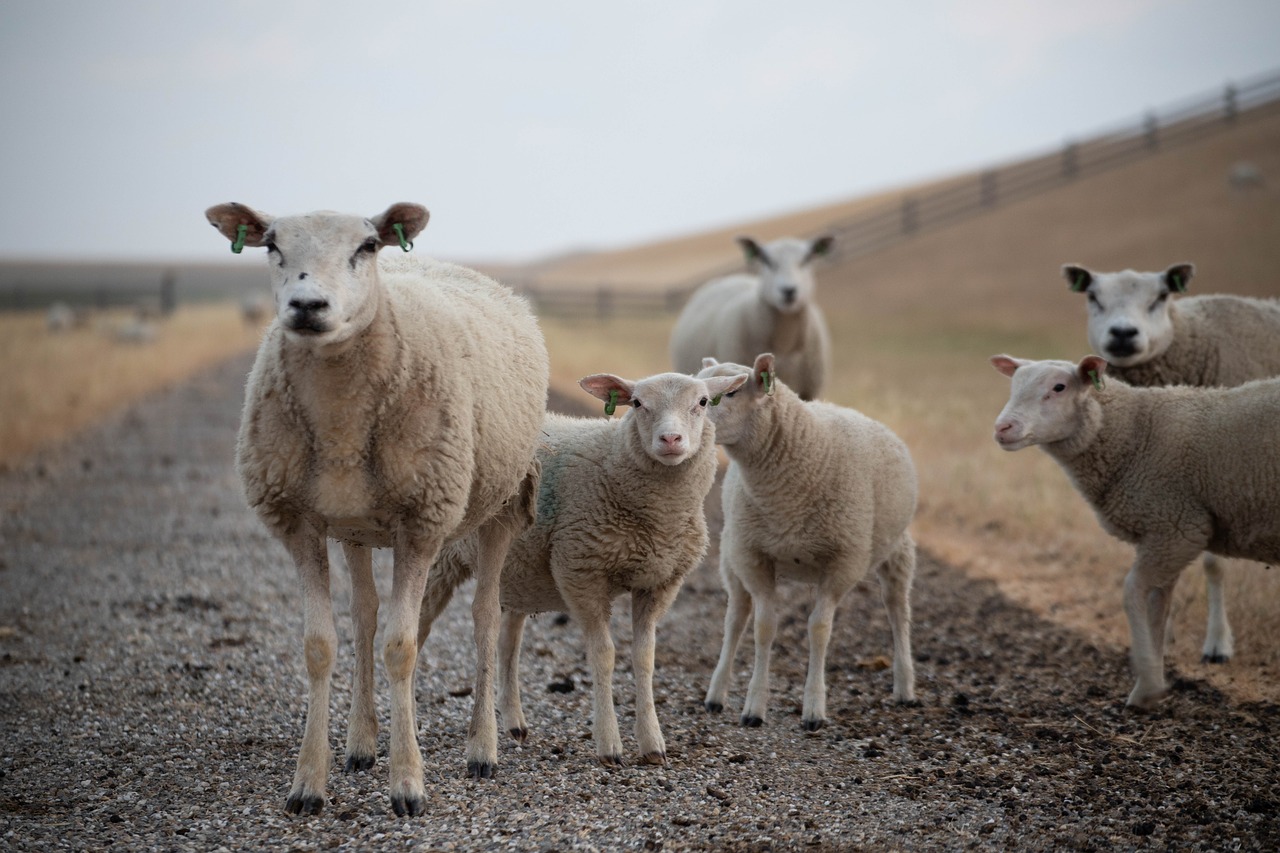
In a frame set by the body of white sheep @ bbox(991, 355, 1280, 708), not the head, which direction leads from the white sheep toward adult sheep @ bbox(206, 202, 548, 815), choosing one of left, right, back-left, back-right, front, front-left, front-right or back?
front-left

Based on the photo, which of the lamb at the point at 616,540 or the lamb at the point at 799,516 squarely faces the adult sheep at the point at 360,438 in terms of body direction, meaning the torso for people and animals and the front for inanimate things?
the lamb at the point at 799,516

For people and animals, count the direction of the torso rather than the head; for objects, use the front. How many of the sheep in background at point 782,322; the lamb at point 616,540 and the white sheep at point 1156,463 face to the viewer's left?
1

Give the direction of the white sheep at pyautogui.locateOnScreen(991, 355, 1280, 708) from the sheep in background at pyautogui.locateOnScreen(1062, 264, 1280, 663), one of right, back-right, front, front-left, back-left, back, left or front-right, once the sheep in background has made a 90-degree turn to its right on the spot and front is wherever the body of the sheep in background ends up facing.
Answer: back-left

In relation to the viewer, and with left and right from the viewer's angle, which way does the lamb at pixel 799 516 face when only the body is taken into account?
facing the viewer and to the left of the viewer

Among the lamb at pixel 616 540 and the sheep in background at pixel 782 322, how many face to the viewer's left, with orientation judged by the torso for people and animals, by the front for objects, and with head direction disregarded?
0

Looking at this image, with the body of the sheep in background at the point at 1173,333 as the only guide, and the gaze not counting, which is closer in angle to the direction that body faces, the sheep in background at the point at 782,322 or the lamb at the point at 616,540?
the lamb

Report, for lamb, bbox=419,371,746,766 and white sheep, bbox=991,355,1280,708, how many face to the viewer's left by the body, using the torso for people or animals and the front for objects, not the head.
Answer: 1

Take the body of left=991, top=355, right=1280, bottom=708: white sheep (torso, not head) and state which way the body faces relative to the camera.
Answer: to the viewer's left

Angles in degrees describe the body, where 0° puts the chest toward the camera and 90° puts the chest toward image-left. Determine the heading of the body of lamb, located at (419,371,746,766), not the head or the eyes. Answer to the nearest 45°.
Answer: approximately 315°

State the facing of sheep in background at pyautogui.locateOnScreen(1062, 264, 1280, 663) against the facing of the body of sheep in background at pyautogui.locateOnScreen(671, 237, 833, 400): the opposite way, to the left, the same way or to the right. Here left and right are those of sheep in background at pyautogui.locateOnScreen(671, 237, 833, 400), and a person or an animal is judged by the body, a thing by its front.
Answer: to the right

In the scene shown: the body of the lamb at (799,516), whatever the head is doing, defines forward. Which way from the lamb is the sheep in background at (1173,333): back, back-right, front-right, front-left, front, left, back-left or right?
back

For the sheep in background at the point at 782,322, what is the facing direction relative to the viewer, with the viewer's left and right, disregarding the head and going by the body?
facing the viewer and to the right of the viewer

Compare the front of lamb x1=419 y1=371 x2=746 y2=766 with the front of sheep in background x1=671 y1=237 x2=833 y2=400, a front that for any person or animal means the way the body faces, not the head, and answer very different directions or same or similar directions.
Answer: same or similar directions

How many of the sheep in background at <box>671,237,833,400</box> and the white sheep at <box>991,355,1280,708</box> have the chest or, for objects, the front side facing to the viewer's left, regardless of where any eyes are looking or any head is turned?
1
